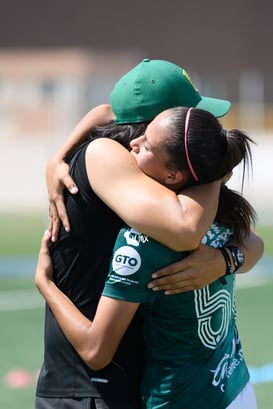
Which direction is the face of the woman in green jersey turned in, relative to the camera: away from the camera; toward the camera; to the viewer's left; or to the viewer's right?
to the viewer's left

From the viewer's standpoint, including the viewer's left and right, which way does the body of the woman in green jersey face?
facing away from the viewer and to the left of the viewer
